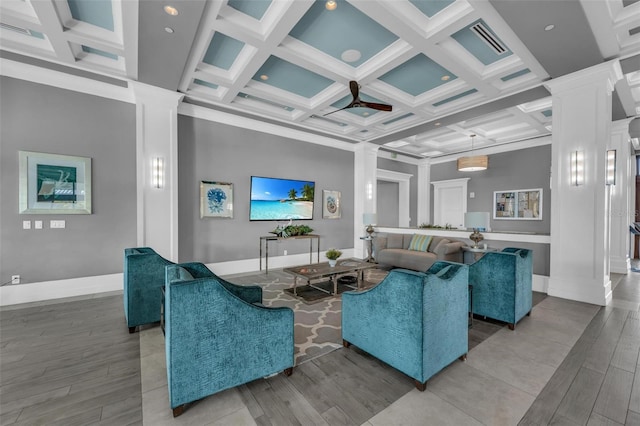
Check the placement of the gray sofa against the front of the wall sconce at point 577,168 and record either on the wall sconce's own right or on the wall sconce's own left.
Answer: on the wall sconce's own right

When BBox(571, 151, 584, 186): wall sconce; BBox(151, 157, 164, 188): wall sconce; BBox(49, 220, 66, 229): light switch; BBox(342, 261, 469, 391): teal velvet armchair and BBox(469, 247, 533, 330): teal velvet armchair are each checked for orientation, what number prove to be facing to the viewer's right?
0

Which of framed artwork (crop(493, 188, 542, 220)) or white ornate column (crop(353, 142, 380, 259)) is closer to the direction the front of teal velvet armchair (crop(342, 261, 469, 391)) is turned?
the white ornate column

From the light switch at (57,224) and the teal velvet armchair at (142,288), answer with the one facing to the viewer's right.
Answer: the teal velvet armchair

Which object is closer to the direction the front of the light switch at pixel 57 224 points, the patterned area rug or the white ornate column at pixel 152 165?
the patterned area rug

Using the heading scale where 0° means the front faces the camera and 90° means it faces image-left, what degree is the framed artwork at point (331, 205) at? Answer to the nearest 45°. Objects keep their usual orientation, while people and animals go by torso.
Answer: approximately 315°

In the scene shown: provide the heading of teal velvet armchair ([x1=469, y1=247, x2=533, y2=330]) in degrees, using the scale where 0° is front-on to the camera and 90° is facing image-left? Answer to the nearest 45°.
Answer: approximately 135°

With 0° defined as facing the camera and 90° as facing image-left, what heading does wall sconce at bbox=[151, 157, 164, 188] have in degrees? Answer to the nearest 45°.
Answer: approximately 0°

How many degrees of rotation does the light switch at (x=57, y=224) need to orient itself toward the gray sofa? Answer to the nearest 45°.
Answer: approximately 45° to its left

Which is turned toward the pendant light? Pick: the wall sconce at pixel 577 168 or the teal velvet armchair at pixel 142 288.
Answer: the teal velvet armchair

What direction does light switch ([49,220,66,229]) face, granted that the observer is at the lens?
facing the viewer

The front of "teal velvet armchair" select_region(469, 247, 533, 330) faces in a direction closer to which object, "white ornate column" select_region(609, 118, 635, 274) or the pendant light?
the pendant light

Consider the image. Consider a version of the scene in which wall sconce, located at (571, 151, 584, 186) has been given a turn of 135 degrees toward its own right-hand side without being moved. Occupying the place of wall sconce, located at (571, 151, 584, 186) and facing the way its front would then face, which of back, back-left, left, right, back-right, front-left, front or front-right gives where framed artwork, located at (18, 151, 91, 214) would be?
left

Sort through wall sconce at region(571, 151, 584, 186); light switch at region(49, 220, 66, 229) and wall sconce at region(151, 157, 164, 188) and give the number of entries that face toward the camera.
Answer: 3

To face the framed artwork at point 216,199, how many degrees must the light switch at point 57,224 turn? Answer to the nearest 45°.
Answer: approximately 90° to its left

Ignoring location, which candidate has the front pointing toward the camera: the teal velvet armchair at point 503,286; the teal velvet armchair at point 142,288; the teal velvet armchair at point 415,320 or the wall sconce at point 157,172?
the wall sconce

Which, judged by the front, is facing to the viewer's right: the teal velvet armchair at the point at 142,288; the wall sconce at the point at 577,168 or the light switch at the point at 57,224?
the teal velvet armchair

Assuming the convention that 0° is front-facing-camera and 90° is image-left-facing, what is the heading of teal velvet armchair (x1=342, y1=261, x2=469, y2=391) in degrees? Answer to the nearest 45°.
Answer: approximately 135°

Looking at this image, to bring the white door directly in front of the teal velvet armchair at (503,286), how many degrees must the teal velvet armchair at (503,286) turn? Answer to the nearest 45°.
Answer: approximately 45° to its right

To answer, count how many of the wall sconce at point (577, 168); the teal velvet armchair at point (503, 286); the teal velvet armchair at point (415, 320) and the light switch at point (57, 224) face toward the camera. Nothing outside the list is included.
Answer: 2
